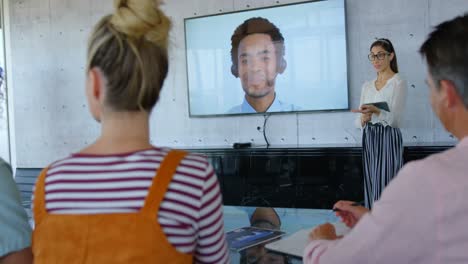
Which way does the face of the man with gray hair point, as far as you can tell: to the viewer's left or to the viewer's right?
to the viewer's left

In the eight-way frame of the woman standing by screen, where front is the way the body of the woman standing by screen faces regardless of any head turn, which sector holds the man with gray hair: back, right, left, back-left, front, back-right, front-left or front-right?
front-left

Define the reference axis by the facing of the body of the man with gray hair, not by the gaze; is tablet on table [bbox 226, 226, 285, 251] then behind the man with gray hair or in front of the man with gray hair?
in front

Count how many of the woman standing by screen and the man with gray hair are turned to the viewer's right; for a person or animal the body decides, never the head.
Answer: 0

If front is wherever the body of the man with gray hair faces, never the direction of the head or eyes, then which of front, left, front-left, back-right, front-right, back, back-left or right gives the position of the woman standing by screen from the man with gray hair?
front-right

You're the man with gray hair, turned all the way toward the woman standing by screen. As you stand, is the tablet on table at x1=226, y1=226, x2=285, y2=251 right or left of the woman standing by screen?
left

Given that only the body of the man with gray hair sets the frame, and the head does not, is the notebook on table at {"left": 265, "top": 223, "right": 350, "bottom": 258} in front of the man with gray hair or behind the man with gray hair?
in front

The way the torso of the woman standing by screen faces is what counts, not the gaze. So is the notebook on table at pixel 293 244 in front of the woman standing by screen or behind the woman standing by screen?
in front

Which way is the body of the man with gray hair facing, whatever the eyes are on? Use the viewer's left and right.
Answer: facing away from the viewer and to the left of the viewer

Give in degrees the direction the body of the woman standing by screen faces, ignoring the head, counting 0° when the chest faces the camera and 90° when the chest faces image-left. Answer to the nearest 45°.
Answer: approximately 45°
